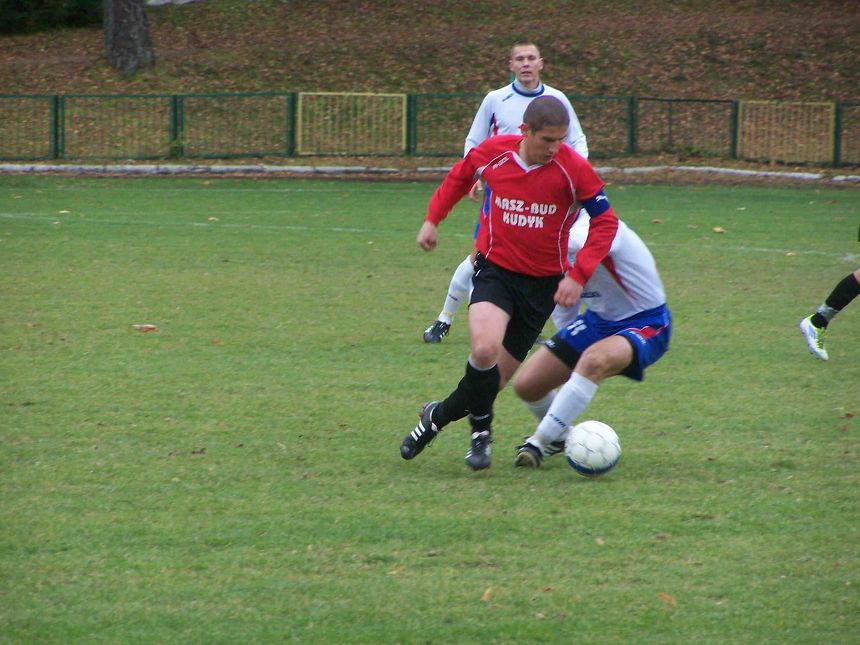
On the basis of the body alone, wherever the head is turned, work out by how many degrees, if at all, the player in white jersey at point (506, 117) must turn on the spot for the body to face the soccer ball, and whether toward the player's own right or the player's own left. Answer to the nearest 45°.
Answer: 0° — they already face it

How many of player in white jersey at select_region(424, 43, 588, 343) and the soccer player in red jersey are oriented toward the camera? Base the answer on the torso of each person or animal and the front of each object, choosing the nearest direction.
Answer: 2

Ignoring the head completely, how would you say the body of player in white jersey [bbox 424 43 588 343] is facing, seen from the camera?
toward the camera

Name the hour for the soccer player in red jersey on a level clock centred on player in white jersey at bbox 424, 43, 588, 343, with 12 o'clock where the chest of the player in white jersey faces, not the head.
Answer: The soccer player in red jersey is roughly at 12 o'clock from the player in white jersey.

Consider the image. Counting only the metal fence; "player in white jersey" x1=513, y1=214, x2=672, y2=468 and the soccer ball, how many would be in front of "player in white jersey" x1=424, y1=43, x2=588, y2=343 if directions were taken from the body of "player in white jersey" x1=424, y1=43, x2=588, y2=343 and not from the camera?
2

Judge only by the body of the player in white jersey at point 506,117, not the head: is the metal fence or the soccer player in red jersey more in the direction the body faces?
the soccer player in red jersey

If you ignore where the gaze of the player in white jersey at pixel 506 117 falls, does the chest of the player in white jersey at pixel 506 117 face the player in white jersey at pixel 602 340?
yes

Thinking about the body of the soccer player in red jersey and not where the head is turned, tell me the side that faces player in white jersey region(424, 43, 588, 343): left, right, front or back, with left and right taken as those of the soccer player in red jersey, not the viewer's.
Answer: back

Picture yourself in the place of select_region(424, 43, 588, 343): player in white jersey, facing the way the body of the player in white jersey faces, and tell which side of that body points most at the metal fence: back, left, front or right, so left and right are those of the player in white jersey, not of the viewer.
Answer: back
